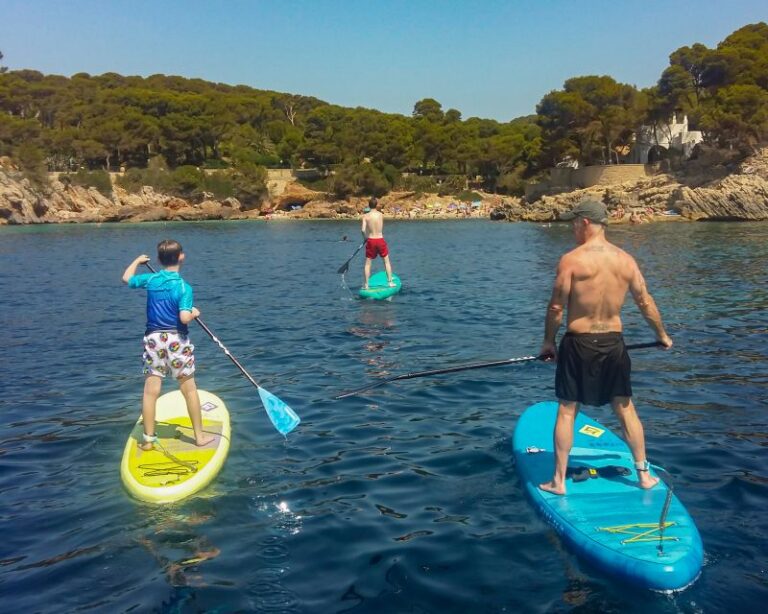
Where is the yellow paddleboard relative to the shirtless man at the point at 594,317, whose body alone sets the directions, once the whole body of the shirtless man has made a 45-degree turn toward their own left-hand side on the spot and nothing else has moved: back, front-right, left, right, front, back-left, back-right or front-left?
front-left

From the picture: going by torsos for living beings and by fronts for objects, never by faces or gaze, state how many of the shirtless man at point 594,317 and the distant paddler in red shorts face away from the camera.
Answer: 2

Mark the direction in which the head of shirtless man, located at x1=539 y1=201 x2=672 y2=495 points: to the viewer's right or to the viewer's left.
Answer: to the viewer's left

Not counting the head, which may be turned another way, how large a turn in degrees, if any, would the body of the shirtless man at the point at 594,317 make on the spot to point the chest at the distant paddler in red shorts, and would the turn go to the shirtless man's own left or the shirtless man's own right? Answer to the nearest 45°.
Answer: approximately 45° to the shirtless man's own left

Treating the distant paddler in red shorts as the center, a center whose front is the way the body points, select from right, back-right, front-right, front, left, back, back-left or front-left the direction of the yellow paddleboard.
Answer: back

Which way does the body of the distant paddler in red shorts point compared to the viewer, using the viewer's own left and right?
facing away from the viewer

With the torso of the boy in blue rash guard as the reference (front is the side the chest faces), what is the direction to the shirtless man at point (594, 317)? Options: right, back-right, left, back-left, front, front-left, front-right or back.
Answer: back-right

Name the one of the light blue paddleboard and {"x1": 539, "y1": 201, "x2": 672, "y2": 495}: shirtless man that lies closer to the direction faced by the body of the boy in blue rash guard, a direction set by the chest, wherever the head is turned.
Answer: the light blue paddleboard

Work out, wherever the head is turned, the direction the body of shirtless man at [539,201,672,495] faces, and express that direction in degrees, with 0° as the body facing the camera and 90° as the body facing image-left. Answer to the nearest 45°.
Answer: approximately 180°

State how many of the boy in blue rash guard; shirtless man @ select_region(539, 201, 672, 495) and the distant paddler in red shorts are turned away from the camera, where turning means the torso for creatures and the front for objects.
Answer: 3

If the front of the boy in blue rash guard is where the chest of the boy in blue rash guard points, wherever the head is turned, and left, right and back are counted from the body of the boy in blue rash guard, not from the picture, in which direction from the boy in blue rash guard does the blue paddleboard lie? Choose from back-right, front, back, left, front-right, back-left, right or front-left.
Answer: back-right

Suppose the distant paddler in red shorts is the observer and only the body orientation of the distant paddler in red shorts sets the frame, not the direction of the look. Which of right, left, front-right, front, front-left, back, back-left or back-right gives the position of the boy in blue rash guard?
back

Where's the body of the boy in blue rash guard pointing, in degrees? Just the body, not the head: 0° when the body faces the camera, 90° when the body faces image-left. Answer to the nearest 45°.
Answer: approximately 180°

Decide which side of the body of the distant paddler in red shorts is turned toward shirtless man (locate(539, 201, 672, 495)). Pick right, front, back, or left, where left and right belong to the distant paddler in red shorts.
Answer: back
